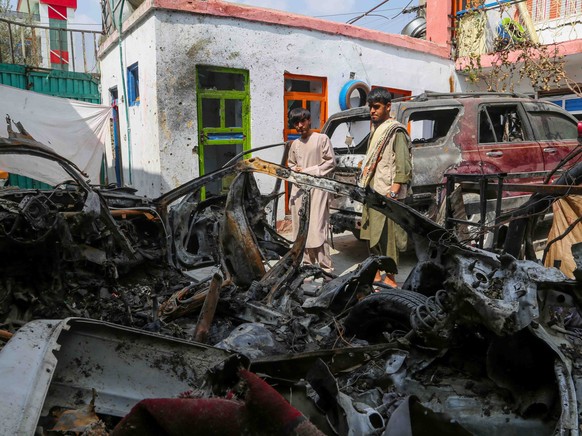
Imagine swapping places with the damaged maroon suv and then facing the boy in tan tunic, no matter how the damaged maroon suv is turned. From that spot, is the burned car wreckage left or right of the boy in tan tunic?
left

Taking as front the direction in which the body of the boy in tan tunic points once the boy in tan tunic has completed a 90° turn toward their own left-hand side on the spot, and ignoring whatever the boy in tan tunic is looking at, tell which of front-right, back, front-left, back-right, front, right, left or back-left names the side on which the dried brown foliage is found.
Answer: left

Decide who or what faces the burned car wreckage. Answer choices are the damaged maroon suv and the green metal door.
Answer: the green metal door

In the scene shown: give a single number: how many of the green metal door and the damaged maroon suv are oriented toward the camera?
1

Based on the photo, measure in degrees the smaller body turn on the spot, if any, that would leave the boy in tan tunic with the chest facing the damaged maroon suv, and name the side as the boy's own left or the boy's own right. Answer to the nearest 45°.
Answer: approximately 180°

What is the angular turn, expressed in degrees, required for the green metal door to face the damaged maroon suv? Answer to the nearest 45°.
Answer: approximately 45° to its left

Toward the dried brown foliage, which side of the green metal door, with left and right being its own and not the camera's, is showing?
left

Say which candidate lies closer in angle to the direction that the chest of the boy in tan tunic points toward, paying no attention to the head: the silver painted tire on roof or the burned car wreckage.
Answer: the burned car wreckage

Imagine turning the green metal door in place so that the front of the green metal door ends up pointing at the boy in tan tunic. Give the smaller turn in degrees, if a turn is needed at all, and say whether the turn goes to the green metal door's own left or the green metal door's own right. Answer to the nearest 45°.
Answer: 0° — it already faces them

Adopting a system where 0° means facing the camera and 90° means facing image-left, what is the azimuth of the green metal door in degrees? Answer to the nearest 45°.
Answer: approximately 0°

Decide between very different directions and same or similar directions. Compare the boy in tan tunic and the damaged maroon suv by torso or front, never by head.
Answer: very different directions

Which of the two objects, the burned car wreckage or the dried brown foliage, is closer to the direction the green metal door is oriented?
the burned car wreckage
